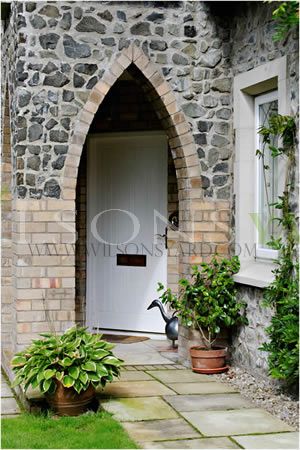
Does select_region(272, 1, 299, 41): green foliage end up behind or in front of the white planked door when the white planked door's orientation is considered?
in front

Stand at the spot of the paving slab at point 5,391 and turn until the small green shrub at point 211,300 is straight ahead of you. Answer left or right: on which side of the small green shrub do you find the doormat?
left

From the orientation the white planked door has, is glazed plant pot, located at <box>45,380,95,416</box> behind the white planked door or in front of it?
in front

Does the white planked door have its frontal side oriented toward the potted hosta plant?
yes

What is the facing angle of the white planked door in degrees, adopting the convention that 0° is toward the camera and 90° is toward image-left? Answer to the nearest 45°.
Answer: approximately 0°

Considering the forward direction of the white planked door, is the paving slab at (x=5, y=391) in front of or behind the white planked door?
in front

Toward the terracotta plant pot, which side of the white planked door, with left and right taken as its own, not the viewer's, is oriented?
front
